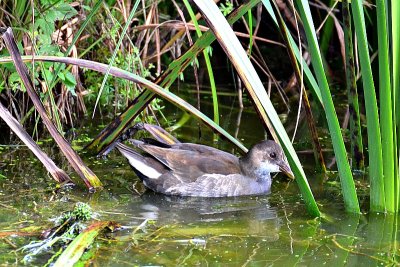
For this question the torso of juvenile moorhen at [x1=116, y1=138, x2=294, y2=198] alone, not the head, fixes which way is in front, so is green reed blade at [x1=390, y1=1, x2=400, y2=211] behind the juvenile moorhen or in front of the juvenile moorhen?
in front

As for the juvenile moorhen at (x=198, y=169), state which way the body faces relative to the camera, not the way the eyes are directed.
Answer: to the viewer's right

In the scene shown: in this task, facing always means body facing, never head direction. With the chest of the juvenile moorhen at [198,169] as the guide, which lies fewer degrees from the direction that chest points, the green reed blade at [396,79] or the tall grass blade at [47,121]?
the green reed blade

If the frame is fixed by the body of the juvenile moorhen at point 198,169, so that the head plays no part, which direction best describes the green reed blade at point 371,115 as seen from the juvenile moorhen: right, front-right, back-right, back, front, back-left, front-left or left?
front-right

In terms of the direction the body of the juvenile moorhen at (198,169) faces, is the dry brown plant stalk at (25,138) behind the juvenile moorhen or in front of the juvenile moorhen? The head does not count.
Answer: behind

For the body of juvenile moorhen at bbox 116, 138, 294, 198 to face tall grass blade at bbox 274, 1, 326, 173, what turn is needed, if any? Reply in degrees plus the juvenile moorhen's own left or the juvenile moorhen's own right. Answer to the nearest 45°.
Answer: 0° — it already faces it
